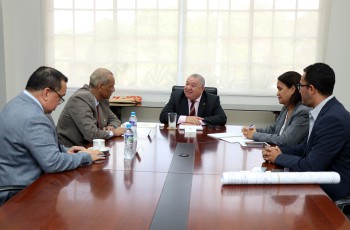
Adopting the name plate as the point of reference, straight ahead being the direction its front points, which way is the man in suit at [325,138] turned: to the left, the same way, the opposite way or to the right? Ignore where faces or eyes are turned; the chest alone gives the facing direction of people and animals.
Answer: to the right

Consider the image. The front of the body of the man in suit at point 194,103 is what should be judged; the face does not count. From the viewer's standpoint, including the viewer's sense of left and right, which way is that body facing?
facing the viewer

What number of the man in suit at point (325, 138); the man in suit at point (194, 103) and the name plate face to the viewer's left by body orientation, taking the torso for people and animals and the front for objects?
1

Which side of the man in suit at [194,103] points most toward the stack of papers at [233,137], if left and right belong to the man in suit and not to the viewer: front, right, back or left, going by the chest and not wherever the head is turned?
front

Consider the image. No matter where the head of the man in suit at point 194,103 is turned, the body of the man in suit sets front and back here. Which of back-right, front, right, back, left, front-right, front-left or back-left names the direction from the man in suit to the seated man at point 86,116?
front-right

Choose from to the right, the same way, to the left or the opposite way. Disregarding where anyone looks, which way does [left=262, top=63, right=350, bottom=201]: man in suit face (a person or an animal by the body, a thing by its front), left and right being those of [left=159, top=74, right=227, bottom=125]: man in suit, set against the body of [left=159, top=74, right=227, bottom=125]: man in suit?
to the right

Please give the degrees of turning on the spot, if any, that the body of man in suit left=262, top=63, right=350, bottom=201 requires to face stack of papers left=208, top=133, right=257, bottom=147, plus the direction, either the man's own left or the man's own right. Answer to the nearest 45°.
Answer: approximately 45° to the man's own right

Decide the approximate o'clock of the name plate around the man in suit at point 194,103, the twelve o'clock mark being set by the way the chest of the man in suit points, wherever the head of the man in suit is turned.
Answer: The name plate is roughly at 12 o'clock from the man in suit.

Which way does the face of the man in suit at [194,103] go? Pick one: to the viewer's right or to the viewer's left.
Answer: to the viewer's left

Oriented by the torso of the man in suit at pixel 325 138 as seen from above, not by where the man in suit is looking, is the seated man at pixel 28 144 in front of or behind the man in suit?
in front

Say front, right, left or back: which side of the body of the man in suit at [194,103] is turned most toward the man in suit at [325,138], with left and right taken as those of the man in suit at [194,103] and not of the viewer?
front

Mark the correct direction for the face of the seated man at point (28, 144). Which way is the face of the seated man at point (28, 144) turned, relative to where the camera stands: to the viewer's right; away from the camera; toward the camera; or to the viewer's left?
to the viewer's right

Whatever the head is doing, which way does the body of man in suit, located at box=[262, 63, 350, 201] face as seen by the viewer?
to the viewer's left

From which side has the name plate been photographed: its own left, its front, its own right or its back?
front
